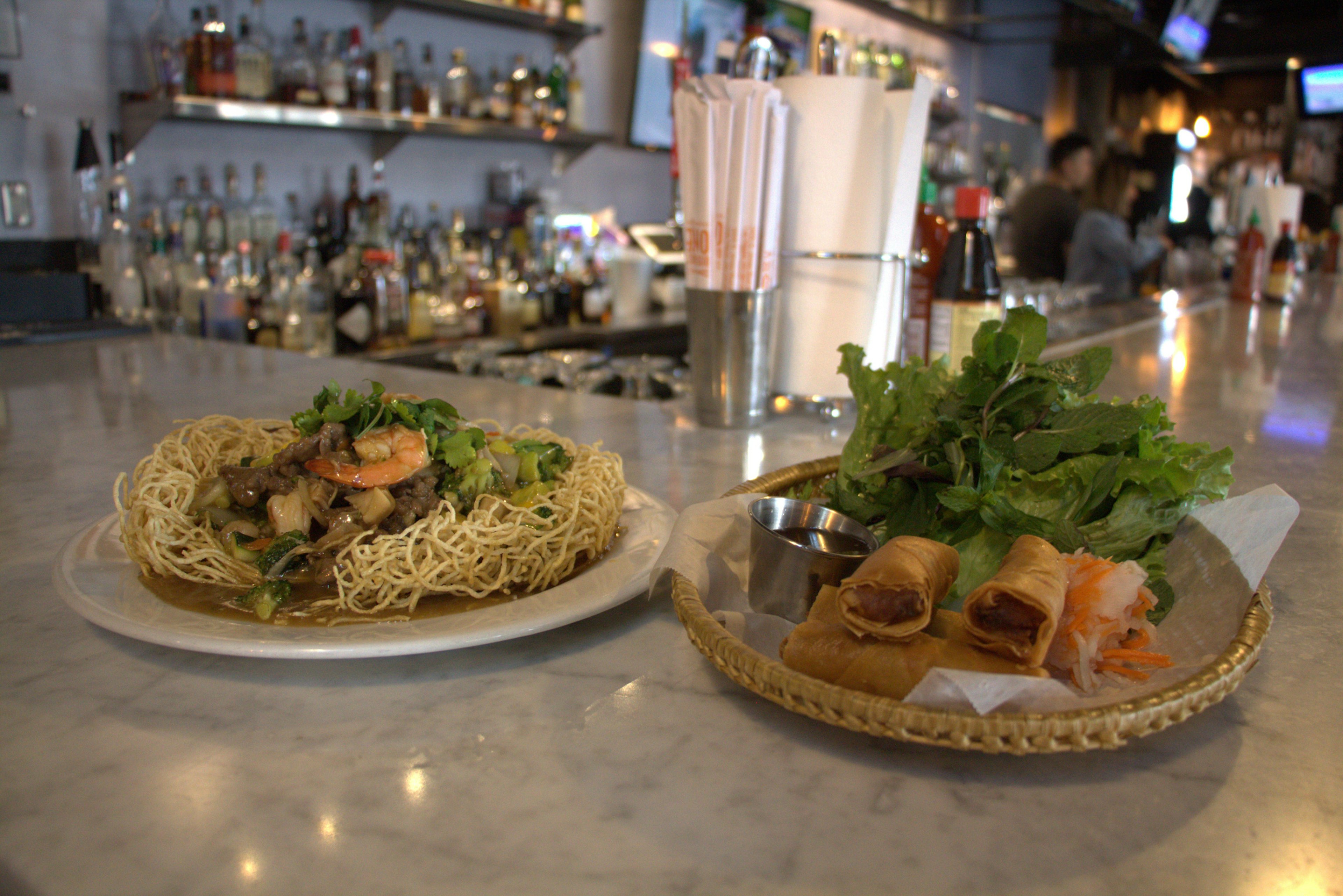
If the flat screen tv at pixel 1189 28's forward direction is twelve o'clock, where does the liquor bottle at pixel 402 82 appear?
The liquor bottle is roughly at 1 o'clock from the flat screen tv.

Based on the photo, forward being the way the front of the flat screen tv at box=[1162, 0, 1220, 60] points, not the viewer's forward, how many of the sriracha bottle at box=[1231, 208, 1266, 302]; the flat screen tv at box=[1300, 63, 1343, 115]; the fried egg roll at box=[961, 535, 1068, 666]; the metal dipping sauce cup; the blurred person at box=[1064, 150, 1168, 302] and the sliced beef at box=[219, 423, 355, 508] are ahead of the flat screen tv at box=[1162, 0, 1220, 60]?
5

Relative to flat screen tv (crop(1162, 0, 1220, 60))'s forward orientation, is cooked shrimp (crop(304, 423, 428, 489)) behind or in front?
in front

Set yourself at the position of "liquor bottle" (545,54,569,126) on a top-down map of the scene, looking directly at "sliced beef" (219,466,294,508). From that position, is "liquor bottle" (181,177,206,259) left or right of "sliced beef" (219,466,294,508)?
right

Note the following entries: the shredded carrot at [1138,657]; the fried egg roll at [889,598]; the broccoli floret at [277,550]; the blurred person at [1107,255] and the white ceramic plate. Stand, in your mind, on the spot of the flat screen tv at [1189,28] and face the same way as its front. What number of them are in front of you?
5

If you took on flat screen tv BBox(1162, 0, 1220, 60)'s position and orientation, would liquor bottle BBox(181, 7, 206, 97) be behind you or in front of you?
in front

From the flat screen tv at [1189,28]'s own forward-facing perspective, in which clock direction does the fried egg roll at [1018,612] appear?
The fried egg roll is roughly at 12 o'clock from the flat screen tv.

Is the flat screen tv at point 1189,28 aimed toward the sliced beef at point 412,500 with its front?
yes

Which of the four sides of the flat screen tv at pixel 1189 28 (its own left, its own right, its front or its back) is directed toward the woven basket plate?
front

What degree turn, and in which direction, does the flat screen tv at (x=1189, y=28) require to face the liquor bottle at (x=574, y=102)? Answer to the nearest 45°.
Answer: approximately 45° to its right

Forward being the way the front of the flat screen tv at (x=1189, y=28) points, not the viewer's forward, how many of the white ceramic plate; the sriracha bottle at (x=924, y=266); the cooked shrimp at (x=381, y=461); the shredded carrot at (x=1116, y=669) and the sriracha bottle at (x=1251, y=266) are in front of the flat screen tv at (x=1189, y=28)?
5

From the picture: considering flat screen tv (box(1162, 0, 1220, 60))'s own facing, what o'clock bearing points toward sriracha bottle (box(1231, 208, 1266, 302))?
The sriracha bottle is roughly at 12 o'clock from the flat screen tv.

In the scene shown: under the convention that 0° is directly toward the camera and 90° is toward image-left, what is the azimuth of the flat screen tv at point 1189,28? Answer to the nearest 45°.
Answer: approximately 0°
